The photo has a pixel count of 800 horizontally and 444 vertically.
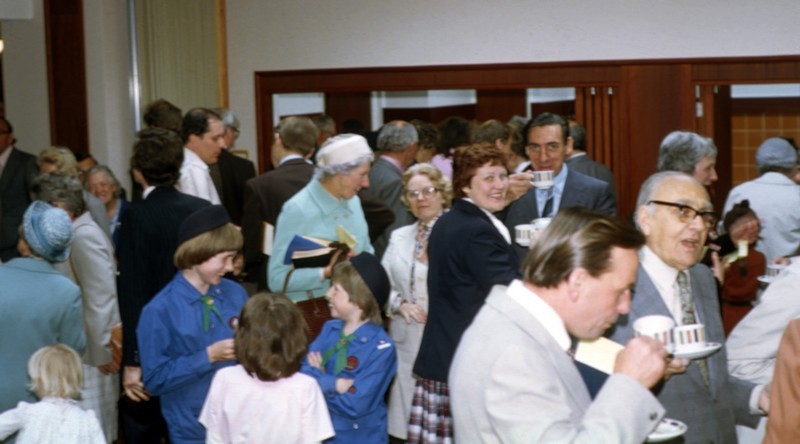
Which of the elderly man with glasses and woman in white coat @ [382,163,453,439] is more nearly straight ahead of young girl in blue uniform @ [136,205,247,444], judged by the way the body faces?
the elderly man with glasses

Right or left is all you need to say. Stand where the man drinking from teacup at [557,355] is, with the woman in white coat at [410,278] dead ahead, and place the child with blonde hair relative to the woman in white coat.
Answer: left

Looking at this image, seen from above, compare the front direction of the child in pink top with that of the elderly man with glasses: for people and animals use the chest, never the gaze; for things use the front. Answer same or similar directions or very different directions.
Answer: very different directions

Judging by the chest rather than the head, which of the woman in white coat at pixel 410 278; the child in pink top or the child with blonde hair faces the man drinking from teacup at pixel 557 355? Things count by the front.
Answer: the woman in white coat

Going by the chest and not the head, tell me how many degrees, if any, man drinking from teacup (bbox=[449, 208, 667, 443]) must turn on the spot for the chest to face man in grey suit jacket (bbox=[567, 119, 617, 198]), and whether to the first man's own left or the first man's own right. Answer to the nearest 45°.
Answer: approximately 90° to the first man's own left

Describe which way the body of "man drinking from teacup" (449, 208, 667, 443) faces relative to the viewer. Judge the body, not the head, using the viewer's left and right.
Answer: facing to the right of the viewer

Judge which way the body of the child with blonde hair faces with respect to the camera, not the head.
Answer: away from the camera

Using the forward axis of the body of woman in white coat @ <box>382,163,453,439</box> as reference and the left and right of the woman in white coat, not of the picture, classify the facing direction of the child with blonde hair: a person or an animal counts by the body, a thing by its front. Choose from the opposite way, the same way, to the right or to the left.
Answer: the opposite way

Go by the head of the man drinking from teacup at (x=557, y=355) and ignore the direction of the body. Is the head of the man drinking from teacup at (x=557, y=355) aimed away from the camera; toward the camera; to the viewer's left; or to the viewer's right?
to the viewer's right

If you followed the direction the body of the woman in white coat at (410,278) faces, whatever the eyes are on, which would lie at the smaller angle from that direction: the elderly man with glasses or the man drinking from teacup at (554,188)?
the elderly man with glasses

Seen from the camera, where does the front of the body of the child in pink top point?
away from the camera

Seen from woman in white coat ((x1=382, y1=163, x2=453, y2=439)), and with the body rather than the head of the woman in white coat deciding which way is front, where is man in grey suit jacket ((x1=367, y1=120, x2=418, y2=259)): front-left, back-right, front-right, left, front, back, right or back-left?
back
